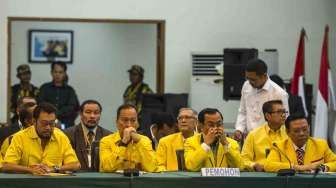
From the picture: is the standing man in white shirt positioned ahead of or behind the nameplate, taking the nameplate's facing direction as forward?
behind

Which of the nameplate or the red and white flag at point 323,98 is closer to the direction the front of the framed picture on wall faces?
the nameplate

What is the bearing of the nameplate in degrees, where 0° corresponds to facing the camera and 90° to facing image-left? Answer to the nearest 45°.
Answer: approximately 0°

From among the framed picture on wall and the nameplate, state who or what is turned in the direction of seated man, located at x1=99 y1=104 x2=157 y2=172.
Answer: the framed picture on wall

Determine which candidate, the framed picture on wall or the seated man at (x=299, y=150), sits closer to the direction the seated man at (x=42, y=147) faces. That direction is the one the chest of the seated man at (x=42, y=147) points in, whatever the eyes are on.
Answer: the seated man

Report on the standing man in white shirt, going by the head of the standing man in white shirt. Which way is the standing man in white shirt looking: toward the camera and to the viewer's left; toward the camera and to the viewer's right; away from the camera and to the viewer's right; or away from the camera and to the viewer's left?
toward the camera and to the viewer's left

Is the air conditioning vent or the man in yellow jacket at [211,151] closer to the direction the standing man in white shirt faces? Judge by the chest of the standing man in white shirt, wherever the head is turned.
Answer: the man in yellow jacket

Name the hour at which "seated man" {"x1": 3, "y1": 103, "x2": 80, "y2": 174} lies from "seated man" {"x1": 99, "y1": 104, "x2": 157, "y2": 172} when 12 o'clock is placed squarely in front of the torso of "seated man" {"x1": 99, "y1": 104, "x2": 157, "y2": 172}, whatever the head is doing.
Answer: "seated man" {"x1": 3, "y1": 103, "x2": 80, "y2": 174} is roughly at 3 o'clock from "seated man" {"x1": 99, "y1": 104, "x2": 157, "y2": 172}.

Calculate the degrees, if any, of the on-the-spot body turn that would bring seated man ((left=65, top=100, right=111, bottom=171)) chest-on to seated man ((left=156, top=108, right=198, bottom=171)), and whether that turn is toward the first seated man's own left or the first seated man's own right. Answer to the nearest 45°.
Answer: approximately 90° to the first seated man's own left

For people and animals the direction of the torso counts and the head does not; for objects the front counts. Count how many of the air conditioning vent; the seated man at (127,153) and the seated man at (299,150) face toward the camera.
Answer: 3

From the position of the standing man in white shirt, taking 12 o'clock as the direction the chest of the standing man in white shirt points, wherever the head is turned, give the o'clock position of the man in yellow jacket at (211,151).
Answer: The man in yellow jacket is roughly at 11 o'clock from the standing man in white shirt.

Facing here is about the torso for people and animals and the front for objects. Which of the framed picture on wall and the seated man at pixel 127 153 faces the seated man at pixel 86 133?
the framed picture on wall

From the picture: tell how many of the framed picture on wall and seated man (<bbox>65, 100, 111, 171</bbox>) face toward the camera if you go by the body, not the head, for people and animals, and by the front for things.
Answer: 2

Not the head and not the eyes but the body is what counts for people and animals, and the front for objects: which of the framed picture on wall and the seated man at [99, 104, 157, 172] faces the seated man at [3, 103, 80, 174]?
the framed picture on wall

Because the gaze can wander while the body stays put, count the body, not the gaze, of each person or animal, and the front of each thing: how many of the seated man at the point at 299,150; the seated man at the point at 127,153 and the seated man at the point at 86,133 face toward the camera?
3

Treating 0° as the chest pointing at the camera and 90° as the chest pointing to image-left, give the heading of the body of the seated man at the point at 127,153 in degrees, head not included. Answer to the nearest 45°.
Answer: approximately 0°
